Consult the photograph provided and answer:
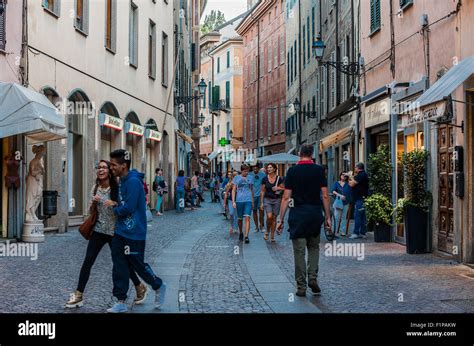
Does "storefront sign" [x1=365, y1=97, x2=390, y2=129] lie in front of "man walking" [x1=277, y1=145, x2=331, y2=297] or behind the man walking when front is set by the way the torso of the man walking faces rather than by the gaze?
in front

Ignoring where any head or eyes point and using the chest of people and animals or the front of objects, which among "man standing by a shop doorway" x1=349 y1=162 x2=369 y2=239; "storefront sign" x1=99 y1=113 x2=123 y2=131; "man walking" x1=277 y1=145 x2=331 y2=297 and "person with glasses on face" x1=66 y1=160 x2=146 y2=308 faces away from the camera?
"man walking" x1=277 y1=145 x2=331 y2=297

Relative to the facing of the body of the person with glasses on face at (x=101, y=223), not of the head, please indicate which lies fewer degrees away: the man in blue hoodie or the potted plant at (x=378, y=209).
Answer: the man in blue hoodie

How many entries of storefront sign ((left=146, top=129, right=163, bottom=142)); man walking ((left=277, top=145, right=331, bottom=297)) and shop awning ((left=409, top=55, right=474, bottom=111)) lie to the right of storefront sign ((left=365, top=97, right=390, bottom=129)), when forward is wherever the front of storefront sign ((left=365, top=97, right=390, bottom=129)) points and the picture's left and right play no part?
1

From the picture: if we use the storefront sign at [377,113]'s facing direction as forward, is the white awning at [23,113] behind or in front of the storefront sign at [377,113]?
in front

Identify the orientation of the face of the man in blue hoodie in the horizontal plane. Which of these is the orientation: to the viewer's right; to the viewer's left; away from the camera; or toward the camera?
to the viewer's left

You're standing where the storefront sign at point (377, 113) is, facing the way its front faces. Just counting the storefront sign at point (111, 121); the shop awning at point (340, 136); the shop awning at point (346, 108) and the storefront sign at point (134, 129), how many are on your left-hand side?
0

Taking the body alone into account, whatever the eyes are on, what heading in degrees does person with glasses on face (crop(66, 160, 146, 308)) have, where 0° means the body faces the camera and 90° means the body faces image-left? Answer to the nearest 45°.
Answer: approximately 45°

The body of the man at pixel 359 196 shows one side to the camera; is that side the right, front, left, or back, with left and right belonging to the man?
left

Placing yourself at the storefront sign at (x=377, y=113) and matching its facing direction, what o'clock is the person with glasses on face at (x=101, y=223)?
The person with glasses on face is roughly at 11 o'clock from the storefront sign.

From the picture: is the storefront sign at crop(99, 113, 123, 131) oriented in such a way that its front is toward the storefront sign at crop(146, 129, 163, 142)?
no

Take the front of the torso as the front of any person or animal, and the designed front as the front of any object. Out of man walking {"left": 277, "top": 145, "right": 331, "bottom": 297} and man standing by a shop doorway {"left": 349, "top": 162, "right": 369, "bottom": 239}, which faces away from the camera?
man walking {"left": 277, "top": 145, "right": 331, "bottom": 297}

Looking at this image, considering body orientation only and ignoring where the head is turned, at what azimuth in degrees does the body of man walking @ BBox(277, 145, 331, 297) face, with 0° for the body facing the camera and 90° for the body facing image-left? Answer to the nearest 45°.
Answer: approximately 180°

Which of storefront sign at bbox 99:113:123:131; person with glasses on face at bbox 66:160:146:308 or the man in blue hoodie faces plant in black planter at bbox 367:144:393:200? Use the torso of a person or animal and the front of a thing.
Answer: the storefront sign
